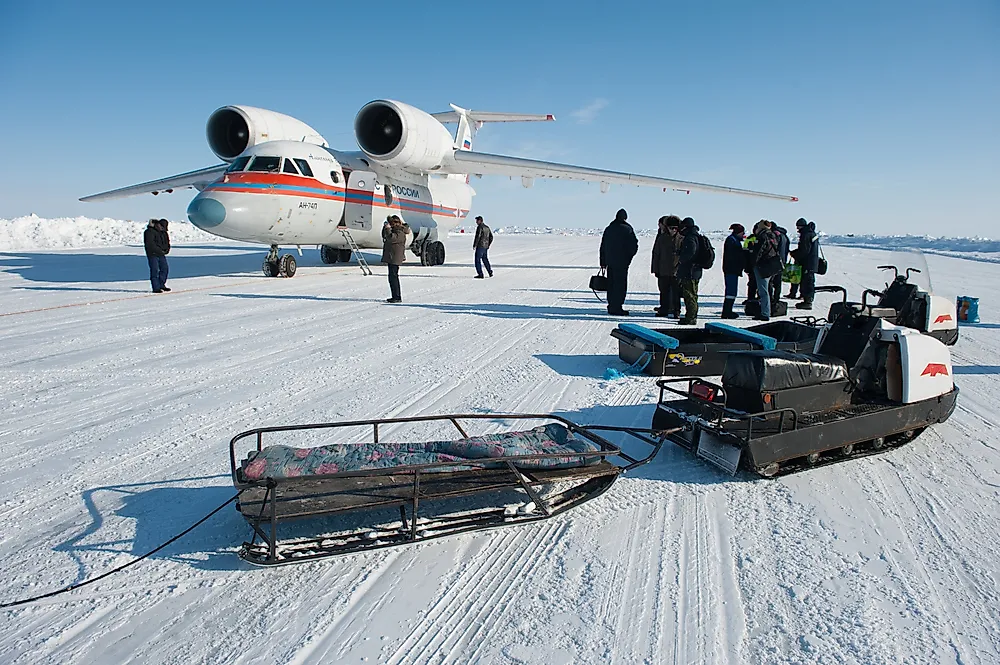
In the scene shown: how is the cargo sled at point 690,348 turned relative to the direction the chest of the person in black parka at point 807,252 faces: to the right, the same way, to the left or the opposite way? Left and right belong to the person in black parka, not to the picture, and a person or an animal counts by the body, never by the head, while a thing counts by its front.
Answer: the opposite way

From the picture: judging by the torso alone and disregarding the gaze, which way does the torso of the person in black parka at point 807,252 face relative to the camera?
to the viewer's left

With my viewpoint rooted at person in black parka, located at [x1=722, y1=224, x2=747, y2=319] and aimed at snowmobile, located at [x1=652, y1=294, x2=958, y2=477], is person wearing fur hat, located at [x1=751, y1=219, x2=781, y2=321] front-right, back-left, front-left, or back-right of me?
front-left

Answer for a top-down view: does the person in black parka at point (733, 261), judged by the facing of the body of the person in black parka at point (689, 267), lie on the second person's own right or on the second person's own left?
on the second person's own right

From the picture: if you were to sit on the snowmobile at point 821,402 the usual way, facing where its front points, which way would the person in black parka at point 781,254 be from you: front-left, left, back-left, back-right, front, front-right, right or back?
front-left

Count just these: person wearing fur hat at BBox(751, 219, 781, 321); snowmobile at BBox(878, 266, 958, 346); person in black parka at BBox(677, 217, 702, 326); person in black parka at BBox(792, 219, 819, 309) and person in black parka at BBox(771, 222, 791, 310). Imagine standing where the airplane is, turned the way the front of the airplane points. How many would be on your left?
5

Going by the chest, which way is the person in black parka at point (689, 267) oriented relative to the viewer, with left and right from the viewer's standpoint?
facing to the left of the viewer

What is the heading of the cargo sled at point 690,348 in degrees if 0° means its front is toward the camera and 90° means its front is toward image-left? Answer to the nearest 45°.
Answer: approximately 270°

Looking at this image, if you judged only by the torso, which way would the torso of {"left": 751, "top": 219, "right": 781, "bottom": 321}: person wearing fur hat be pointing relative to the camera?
to the viewer's left

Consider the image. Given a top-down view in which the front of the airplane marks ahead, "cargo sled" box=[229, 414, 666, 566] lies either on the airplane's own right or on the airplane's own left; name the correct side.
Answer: on the airplane's own left

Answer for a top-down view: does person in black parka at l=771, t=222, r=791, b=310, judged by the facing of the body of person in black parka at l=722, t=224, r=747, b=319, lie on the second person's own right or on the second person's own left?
on the second person's own left

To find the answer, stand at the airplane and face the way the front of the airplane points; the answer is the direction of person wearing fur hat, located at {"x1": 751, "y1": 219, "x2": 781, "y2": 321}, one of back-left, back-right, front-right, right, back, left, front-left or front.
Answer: left

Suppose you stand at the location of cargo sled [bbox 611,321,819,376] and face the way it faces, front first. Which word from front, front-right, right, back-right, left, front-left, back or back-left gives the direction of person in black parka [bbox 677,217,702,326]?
left
